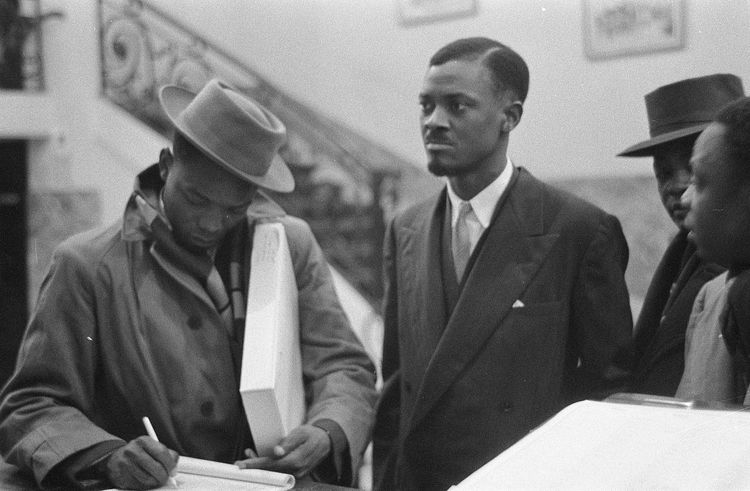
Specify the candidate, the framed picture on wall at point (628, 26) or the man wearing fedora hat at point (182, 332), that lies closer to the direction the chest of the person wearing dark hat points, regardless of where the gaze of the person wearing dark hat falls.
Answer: the man wearing fedora hat

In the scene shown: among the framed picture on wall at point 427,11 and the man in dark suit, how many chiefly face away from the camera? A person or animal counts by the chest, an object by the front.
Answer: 0

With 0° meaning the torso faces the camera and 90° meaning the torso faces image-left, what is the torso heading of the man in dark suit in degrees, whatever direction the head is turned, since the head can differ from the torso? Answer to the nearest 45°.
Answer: approximately 45°

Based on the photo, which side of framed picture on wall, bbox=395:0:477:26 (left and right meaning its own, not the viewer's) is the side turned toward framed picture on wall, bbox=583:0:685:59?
left

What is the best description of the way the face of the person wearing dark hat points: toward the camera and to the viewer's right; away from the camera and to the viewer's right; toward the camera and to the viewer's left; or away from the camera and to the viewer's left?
toward the camera and to the viewer's left

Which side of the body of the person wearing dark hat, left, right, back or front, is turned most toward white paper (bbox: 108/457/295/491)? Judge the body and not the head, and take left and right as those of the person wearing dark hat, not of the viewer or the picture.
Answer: front

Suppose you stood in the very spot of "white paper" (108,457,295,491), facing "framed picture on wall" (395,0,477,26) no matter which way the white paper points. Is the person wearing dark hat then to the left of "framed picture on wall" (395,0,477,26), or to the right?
right

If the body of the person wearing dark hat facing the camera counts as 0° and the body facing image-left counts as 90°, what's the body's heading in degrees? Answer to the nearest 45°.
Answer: approximately 45°

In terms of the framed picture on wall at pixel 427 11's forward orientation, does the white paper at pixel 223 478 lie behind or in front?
in front

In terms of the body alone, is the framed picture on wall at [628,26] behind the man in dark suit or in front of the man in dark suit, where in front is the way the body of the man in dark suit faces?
behind

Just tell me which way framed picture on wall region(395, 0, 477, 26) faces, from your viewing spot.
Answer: facing the viewer and to the left of the viewer

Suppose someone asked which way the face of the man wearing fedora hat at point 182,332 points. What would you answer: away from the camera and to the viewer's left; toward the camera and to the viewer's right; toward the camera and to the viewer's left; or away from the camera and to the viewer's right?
toward the camera and to the viewer's right

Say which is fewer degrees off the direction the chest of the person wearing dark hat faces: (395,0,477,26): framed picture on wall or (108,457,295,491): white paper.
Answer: the white paper
